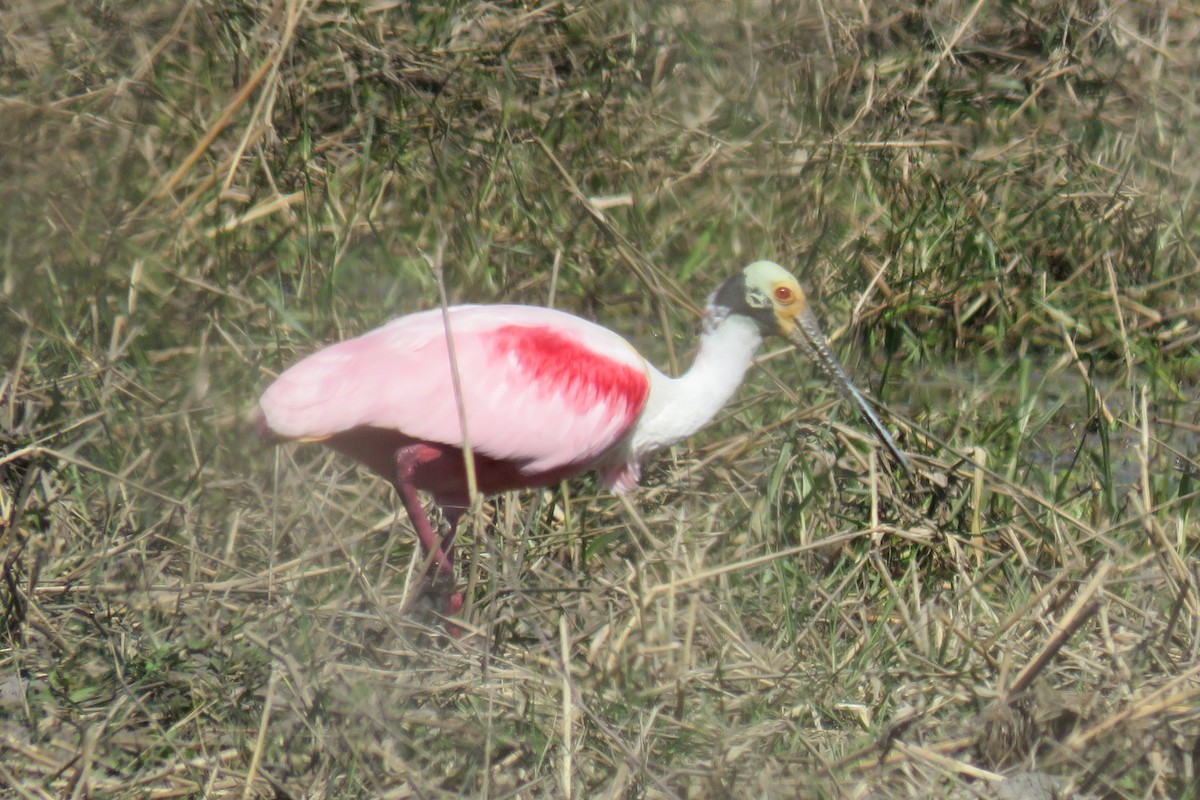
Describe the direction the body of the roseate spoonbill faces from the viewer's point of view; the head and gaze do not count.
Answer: to the viewer's right
